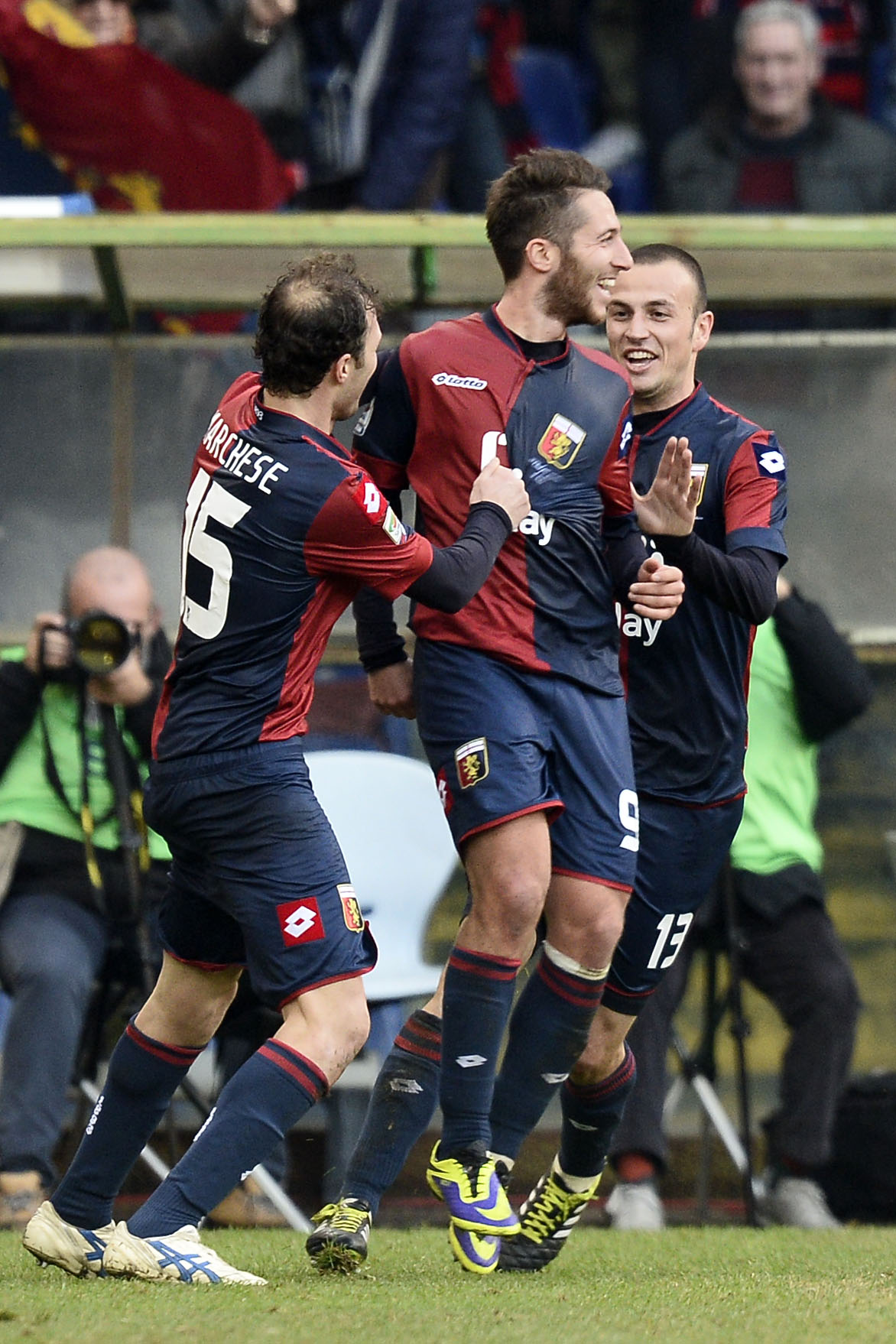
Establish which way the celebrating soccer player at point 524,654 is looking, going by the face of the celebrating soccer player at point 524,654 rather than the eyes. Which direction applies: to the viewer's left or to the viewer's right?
to the viewer's right

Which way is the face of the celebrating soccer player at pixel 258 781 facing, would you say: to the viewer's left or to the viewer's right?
to the viewer's right

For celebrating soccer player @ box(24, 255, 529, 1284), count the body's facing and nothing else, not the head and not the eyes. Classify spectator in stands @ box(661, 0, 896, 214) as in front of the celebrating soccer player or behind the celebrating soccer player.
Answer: in front

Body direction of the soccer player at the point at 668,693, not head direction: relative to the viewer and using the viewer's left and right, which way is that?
facing the viewer and to the left of the viewer

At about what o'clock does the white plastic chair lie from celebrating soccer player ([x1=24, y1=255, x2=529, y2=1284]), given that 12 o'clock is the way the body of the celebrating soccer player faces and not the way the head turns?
The white plastic chair is roughly at 11 o'clock from the celebrating soccer player.

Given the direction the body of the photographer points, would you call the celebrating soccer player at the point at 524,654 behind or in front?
in front

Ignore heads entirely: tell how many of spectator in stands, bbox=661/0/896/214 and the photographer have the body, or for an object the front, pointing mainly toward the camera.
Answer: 2

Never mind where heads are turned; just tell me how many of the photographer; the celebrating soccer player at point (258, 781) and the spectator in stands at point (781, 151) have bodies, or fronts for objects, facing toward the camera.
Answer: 2

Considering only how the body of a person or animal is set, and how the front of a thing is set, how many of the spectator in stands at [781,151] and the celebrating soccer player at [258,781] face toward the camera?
1

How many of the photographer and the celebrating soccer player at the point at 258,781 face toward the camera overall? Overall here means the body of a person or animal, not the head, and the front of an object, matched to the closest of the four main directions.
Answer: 1

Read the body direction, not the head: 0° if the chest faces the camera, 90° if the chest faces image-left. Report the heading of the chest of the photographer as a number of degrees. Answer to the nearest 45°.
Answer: approximately 0°

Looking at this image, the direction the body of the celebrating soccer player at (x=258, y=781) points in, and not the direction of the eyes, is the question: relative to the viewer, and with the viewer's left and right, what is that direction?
facing away from the viewer and to the right of the viewer

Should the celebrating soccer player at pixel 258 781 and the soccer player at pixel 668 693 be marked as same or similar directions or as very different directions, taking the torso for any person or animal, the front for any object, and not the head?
very different directions
